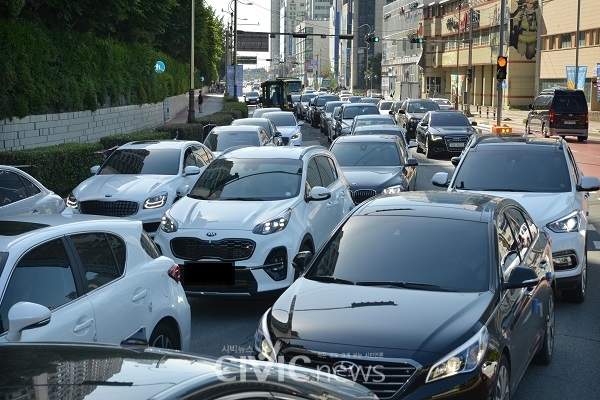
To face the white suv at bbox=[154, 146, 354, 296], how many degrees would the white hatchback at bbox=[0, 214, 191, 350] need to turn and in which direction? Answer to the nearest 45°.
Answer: approximately 180°

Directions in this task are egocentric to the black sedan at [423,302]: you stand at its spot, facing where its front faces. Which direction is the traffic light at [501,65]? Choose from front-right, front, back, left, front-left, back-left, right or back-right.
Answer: back-right

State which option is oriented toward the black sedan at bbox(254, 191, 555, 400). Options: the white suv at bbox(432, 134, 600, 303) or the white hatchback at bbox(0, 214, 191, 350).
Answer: the white suv

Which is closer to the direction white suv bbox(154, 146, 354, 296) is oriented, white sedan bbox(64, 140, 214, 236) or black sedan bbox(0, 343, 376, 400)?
the black sedan

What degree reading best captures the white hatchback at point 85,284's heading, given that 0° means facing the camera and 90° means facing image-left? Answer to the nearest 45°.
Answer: approximately 45°

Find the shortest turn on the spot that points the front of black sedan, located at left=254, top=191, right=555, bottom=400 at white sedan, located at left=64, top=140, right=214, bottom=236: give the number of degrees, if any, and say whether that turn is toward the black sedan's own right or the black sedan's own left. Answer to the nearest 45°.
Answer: approximately 90° to the black sedan's own right

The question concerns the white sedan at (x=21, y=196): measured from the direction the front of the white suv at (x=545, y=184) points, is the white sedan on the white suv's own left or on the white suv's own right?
on the white suv's own right

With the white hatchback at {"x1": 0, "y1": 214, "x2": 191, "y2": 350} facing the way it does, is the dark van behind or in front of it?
behind

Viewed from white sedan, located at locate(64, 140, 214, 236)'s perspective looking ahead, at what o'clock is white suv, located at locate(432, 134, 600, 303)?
The white suv is roughly at 9 o'clock from the white sedan.

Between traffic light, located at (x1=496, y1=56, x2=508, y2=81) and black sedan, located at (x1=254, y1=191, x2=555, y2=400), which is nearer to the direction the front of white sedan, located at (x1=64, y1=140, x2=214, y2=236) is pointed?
the black sedan

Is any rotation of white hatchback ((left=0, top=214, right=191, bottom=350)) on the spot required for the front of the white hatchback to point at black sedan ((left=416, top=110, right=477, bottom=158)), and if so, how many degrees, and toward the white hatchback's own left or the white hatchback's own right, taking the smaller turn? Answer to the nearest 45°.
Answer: approximately 180°

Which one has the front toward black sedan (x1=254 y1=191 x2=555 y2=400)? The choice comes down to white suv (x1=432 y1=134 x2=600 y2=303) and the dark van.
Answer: the white suv

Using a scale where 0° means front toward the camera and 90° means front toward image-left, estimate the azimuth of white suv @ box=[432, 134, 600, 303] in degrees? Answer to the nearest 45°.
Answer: approximately 0°
